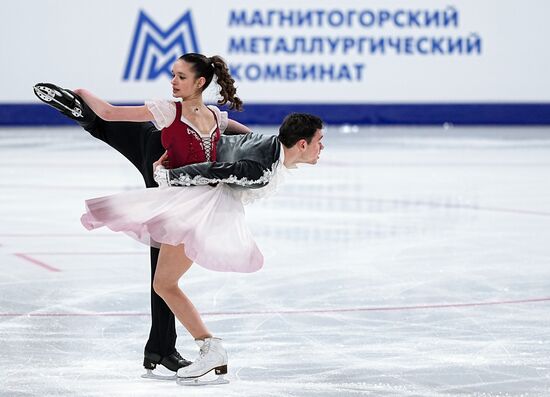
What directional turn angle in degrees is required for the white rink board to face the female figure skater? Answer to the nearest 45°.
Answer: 0° — it already faces them

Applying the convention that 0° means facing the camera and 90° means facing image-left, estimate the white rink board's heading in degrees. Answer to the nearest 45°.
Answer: approximately 0°
